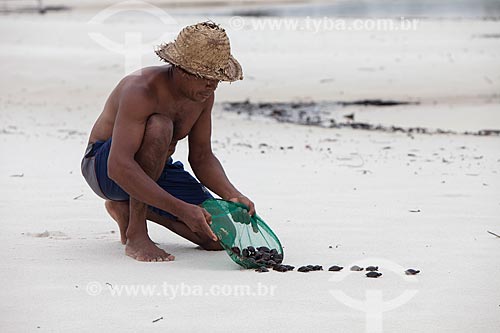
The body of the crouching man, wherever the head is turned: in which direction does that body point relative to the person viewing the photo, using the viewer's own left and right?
facing the viewer and to the right of the viewer

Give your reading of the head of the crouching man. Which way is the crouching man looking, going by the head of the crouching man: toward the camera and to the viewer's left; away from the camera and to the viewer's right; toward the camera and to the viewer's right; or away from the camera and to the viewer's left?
toward the camera and to the viewer's right

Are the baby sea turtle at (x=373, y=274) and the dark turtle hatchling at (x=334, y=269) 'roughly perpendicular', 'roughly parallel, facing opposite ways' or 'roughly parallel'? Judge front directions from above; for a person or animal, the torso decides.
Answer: roughly parallel

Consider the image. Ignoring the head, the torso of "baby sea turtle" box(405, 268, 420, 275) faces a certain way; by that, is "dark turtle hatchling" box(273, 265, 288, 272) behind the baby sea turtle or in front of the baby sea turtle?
behind

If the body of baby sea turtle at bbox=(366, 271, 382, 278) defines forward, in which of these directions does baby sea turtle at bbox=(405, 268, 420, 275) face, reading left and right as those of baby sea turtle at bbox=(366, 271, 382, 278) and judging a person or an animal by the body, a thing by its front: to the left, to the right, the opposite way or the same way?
the same way
